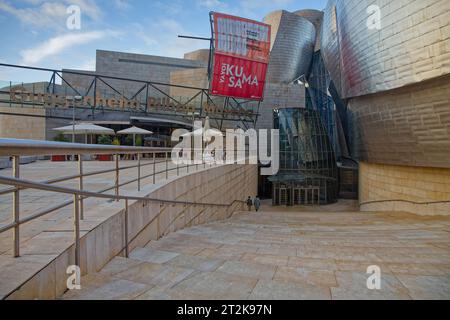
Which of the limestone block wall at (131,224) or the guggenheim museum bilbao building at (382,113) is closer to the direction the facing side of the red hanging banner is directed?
the limestone block wall

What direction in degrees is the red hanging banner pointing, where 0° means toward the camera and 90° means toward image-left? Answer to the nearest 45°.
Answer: approximately 0°

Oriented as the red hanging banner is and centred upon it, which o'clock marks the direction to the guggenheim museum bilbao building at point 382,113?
The guggenheim museum bilbao building is roughly at 10 o'clock from the red hanging banner.

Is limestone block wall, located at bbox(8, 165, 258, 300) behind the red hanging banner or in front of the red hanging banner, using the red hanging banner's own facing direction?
in front
